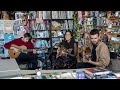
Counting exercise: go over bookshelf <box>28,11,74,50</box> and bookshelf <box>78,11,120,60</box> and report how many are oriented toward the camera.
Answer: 2

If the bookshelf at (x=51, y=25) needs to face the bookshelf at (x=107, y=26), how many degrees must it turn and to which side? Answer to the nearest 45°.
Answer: approximately 45° to its left

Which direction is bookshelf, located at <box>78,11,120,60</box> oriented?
toward the camera

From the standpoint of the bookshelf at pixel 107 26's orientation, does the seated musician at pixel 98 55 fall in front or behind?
in front

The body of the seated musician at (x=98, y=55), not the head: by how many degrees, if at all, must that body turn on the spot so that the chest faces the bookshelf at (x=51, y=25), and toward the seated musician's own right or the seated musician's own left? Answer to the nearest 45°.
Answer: approximately 90° to the seated musician's own right

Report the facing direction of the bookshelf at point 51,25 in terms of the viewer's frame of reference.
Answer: facing the viewer

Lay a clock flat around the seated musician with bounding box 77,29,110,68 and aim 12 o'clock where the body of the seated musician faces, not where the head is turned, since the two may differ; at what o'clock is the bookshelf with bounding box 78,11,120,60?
The bookshelf is roughly at 5 o'clock from the seated musician.

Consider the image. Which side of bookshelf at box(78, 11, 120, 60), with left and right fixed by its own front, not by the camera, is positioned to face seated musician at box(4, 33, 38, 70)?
right

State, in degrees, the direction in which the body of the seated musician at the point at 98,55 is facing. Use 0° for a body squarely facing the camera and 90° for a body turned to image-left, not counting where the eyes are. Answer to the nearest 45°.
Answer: approximately 45°

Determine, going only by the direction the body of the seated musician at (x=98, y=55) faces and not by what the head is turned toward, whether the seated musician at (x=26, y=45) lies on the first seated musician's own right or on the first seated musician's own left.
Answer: on the first seated musician's own right

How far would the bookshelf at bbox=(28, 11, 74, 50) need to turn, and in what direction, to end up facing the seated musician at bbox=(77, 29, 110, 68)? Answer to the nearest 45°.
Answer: approximately 45° to its left
